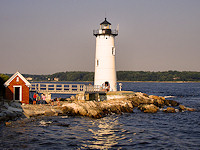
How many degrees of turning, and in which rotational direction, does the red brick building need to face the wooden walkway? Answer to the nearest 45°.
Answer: approximately 135° to its left

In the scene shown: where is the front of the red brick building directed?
toward the camera

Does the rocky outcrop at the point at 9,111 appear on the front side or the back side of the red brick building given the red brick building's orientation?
on the front side

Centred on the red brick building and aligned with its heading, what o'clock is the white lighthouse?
The white lighthouse is roughly at 8 o'clock from the red brick building.

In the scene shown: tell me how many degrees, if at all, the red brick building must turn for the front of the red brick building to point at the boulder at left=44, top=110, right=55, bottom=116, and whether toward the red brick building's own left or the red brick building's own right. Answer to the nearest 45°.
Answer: approximately 45° to the red brick building's own left
